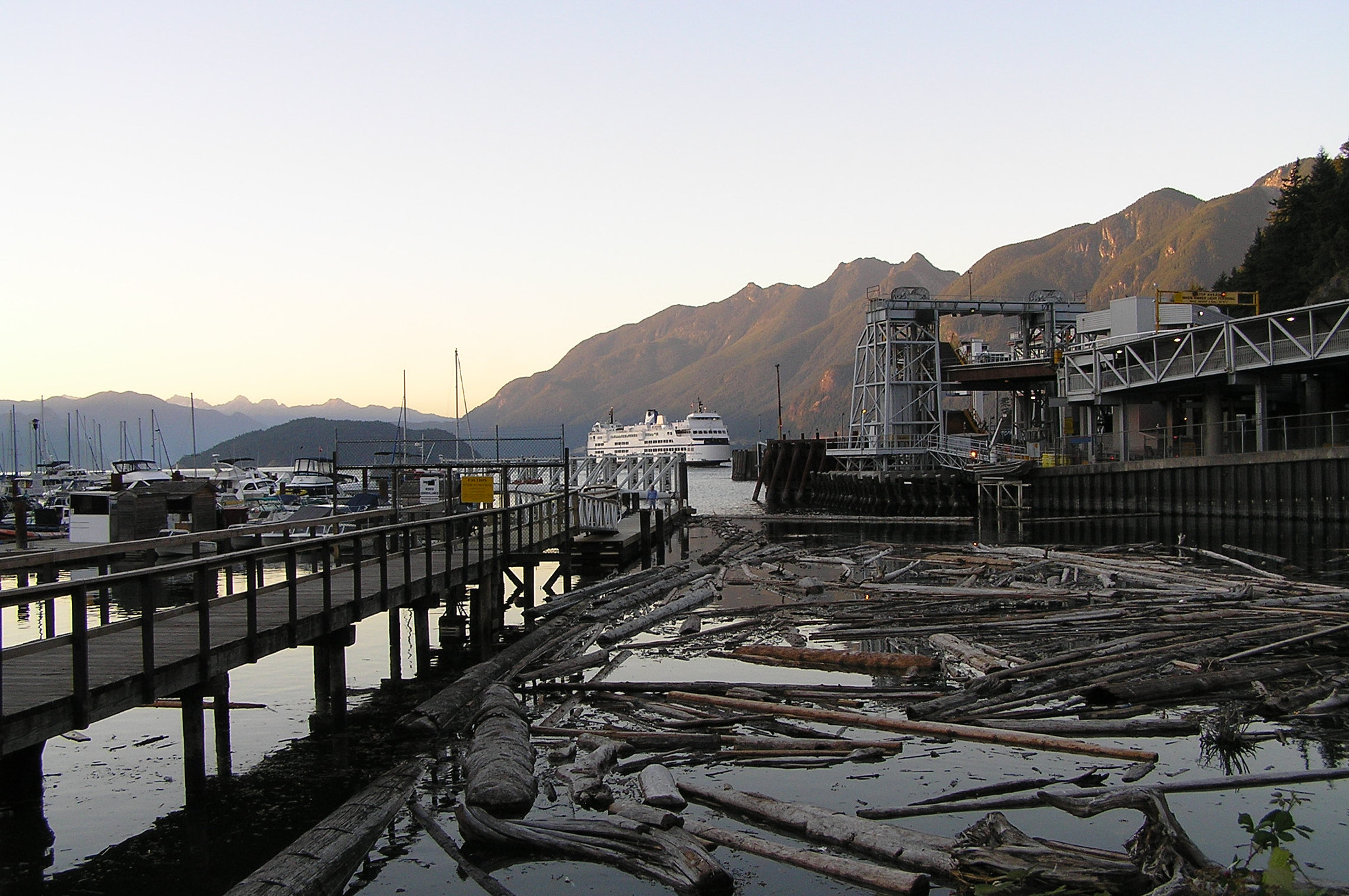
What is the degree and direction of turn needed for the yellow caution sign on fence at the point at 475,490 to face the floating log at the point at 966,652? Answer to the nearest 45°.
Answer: approximately 45° to its left

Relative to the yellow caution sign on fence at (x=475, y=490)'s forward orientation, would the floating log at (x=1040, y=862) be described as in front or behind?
in front

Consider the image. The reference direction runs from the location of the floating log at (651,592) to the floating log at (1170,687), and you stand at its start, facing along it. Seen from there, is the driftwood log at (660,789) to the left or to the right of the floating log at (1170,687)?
right

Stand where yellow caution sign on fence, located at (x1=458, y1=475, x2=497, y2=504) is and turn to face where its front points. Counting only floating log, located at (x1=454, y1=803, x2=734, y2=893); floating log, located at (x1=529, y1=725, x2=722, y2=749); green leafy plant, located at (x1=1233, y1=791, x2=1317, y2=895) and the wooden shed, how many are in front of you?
3

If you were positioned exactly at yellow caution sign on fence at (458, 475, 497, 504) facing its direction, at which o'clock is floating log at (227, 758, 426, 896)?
The floating log is roughly at 12 o'clock from the yellow caution sign on fence.

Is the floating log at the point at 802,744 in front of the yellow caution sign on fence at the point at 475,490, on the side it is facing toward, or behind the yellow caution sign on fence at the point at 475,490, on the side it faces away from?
in front

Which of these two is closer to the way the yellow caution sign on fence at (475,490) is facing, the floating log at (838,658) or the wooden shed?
the floating log

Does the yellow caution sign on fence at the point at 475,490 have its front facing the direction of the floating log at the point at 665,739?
yes

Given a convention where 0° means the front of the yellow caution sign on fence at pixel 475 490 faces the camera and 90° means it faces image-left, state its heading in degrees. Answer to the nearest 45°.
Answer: approximately 0°

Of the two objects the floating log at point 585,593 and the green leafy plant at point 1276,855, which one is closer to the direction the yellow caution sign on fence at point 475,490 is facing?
the green leafy plant

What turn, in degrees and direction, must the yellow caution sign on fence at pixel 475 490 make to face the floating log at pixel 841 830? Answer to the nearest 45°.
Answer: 0° — it already faces it

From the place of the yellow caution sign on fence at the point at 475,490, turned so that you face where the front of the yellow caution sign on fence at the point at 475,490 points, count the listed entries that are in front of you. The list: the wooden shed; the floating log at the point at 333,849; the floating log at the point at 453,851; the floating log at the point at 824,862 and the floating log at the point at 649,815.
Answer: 4

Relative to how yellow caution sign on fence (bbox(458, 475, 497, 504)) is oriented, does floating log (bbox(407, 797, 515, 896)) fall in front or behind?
in front

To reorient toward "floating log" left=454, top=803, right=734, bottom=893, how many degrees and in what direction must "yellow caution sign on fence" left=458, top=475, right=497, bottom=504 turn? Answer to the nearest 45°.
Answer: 0° — it already faces it

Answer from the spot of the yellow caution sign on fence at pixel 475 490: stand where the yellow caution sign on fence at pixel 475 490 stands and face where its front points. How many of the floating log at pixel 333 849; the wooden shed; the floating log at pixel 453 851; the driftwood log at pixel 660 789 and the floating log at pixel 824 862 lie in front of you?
4
